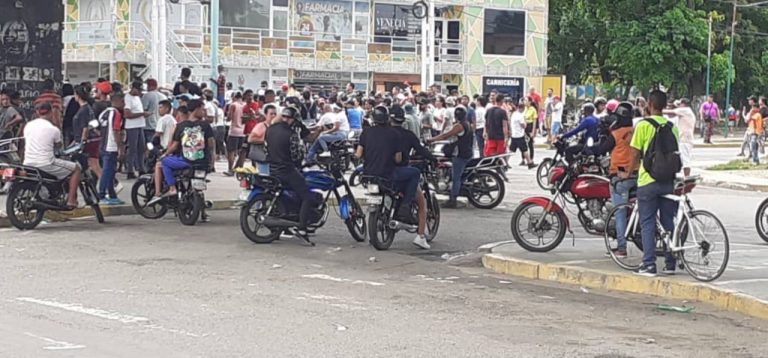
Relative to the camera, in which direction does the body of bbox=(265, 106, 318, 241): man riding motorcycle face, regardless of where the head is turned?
to the viewer's right

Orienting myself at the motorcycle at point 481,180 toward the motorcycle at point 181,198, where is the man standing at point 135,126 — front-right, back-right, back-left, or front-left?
front-right

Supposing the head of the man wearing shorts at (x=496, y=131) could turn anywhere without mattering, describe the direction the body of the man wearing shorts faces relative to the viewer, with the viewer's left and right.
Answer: facing away from the viewer

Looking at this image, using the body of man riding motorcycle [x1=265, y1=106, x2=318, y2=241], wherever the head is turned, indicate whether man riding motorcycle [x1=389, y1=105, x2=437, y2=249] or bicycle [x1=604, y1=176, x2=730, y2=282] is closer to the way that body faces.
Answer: the man riding motorcycle

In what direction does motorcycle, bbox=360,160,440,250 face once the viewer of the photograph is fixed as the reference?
facing away from the viewer and to the right of the viewer

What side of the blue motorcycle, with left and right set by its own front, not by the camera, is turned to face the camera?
right

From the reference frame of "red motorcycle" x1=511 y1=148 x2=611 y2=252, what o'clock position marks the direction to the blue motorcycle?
The blue motorcycle is roughly at 12 o'clock from the red motorcycle.

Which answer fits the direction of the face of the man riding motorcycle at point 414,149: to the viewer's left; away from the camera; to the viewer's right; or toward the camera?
away from the camera

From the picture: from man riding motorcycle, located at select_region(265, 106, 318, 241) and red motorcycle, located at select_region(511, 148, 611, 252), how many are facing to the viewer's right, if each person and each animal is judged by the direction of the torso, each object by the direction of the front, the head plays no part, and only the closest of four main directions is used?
1

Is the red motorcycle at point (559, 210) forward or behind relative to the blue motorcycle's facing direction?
forward

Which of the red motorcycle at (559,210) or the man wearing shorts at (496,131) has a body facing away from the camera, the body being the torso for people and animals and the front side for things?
the man wearing shorts

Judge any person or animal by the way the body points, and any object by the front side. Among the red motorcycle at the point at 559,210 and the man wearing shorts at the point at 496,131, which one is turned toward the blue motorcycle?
the red motorcycle

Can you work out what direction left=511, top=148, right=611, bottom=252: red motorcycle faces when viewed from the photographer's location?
facing to the left of the viewer

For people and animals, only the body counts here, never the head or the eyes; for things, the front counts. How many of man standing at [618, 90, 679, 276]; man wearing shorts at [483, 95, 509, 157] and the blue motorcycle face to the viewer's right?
1

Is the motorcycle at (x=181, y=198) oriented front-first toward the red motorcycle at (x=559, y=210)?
no

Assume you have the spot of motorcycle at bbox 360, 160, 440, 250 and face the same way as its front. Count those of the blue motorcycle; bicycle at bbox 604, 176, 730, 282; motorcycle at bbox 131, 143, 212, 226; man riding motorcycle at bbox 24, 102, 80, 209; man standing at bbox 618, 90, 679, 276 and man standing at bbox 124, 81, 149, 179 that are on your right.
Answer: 2
